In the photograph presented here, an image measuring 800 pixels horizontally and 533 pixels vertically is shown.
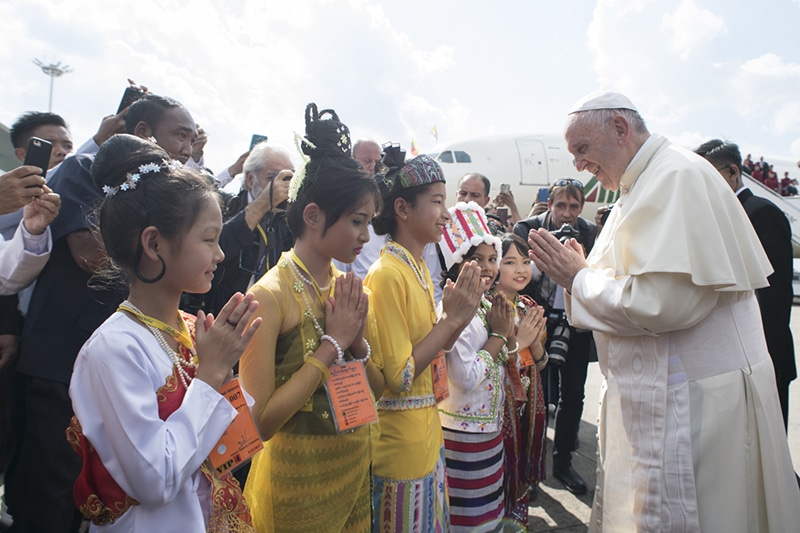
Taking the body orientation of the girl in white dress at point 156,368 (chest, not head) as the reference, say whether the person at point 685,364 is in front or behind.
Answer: in front

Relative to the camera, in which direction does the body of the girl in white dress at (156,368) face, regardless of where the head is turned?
to the viewer's right

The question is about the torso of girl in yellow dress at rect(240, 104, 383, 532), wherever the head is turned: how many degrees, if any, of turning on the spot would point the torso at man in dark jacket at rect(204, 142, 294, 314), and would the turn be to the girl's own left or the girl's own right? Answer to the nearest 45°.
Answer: approximately 135° to the girl's own left

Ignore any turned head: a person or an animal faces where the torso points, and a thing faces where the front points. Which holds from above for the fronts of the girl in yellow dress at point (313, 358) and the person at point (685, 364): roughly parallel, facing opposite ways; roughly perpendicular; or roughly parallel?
roughly parallel, facing opposite ways

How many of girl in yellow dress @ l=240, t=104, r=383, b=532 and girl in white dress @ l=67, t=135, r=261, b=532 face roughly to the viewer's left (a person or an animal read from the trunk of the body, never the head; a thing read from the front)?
0

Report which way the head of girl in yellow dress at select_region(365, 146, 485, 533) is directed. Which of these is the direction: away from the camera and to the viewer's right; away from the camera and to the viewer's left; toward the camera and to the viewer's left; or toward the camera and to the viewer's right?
toward the camera and to the viewer's right

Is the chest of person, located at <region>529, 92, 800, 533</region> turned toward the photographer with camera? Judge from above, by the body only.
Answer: no

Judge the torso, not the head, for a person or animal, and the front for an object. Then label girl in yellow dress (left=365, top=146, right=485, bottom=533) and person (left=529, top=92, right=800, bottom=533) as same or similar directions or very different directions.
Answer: very different directions

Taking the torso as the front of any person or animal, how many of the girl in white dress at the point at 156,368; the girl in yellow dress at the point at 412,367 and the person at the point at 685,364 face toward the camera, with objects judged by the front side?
0

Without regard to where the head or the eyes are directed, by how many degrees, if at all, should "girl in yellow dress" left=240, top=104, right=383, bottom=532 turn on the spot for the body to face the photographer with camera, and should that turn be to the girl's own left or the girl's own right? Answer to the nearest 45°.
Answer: approximately 90° to the girl's own left

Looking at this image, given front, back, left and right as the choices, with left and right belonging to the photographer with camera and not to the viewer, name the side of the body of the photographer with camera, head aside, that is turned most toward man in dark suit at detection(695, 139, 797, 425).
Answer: left

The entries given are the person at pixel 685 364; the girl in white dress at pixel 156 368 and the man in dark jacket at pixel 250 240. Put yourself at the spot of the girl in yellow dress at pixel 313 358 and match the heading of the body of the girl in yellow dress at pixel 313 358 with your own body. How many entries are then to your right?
1

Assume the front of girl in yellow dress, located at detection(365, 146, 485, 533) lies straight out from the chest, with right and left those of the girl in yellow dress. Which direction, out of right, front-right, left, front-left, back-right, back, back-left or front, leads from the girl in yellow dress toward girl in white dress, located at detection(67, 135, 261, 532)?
back-right

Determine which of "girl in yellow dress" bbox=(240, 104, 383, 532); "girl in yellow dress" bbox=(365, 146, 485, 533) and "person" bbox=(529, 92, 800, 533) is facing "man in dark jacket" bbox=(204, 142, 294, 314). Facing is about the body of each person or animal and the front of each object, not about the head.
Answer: the person

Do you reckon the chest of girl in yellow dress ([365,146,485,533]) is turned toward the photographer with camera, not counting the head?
no

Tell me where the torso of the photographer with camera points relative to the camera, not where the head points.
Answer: toward the camera

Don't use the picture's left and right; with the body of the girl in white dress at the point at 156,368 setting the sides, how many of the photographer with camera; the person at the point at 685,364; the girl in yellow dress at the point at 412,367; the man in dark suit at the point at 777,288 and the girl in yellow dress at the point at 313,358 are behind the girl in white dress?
0

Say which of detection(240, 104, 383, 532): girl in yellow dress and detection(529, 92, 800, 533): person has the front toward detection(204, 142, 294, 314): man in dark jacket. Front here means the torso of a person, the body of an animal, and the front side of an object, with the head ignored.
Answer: the person

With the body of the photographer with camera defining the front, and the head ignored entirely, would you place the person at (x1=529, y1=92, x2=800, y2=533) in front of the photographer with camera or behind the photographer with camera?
in front

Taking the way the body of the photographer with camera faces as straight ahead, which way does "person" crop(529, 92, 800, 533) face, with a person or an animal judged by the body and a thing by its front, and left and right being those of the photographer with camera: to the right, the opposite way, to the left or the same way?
to the right

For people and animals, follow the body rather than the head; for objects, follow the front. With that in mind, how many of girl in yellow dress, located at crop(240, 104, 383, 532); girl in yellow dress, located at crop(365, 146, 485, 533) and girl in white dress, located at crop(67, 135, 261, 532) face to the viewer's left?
0
